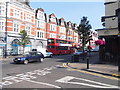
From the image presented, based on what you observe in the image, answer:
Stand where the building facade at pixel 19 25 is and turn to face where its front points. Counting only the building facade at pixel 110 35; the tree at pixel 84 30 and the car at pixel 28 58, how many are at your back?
0

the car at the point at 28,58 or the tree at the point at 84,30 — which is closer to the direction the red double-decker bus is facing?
the car

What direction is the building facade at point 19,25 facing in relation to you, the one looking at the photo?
facing the viewer and to the right of the viewer

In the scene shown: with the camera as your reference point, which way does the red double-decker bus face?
facing the viewer and to the left of the viewer

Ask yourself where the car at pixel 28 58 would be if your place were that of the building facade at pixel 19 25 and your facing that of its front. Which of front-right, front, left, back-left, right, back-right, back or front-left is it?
front-right

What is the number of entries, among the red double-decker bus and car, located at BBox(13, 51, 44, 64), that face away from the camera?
0

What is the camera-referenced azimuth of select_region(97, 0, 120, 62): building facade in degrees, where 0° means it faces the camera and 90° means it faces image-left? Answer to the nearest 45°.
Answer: approximately 45°

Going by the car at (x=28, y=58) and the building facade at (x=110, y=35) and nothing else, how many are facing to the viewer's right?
0

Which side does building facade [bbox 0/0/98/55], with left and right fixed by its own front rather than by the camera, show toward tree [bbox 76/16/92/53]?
front

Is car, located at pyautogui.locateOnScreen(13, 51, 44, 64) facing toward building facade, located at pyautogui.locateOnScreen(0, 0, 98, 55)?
no

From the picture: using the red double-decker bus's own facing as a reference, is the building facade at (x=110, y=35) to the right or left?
on its left
